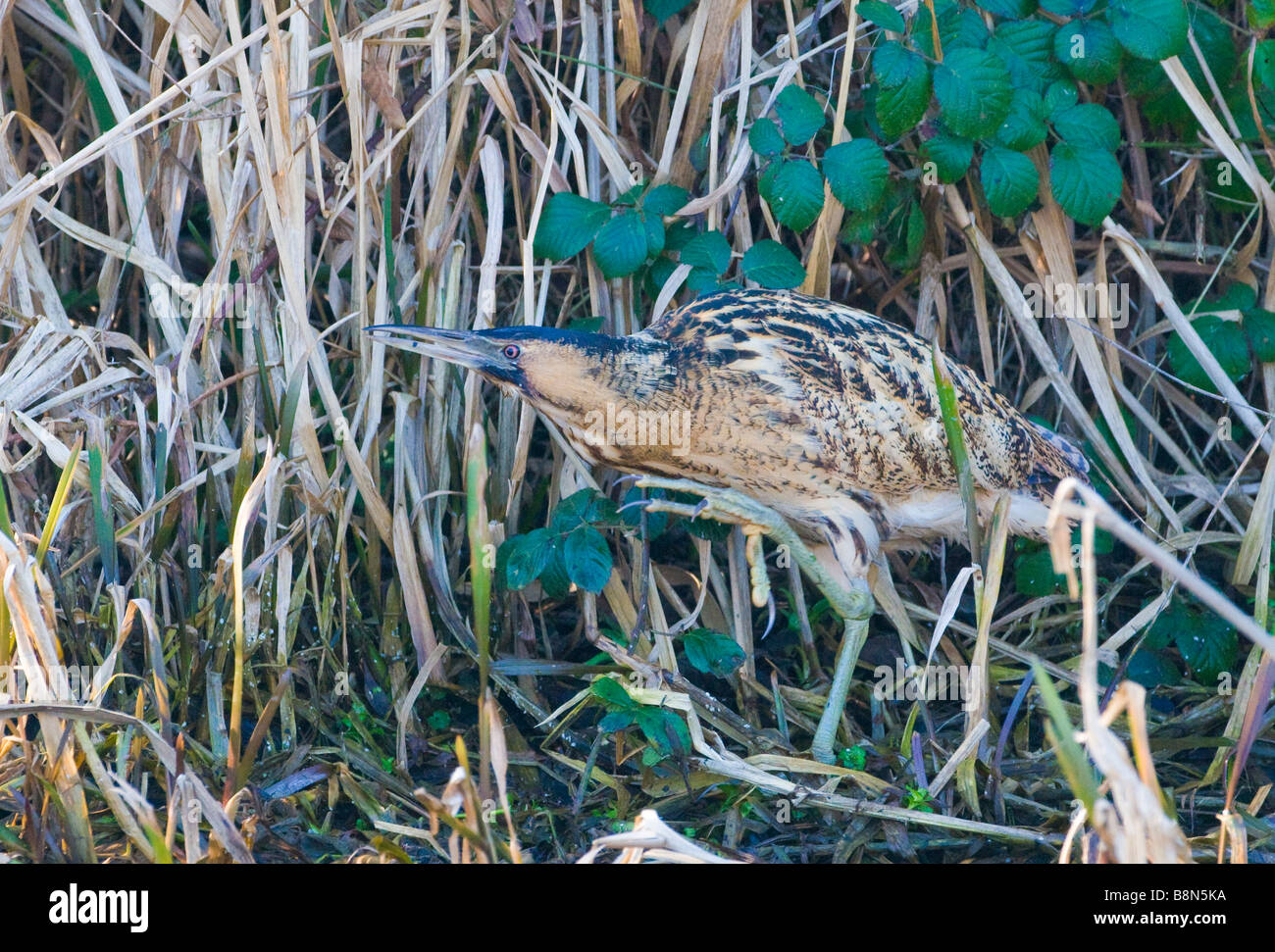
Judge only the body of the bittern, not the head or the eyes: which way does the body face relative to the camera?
to the viewer's left
